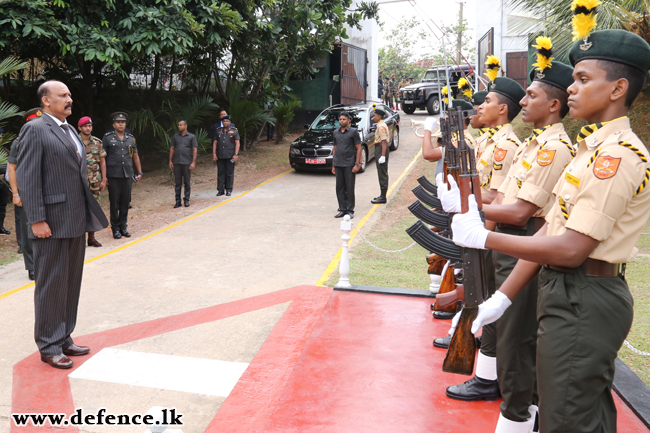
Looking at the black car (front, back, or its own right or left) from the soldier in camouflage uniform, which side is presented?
front

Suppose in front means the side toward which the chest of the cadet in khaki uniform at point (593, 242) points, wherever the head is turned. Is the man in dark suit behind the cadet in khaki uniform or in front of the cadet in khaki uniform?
in front

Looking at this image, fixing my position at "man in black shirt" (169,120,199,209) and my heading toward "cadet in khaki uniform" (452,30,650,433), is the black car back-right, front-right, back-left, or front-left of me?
back-left

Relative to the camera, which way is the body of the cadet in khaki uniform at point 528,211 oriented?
to the viewer's left

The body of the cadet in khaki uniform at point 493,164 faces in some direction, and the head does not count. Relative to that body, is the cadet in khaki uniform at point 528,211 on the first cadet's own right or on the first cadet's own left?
on the first cadet's own left

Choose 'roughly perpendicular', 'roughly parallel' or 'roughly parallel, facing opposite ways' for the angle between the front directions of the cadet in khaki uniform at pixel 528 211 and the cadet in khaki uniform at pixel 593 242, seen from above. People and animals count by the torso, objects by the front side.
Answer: roughly parallel

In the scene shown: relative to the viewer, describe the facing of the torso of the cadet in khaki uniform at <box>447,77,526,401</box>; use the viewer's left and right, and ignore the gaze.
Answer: facing to the left of the viewer

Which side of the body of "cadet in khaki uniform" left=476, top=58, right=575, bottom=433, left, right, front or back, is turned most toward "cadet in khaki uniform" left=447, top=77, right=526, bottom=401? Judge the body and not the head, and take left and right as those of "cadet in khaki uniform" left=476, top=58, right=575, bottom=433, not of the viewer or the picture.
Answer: right

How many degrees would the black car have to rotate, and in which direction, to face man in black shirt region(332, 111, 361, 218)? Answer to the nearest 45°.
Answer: approximately 45° to its left

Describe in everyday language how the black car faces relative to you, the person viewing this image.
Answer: facing the viewer and to the left of the viewer

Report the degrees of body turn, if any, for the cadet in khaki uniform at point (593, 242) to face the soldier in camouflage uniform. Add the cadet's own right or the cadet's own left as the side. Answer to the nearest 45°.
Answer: approximately 45° to the cadet's own right

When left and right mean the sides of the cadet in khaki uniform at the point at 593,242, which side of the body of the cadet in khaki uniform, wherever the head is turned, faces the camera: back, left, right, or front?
left
